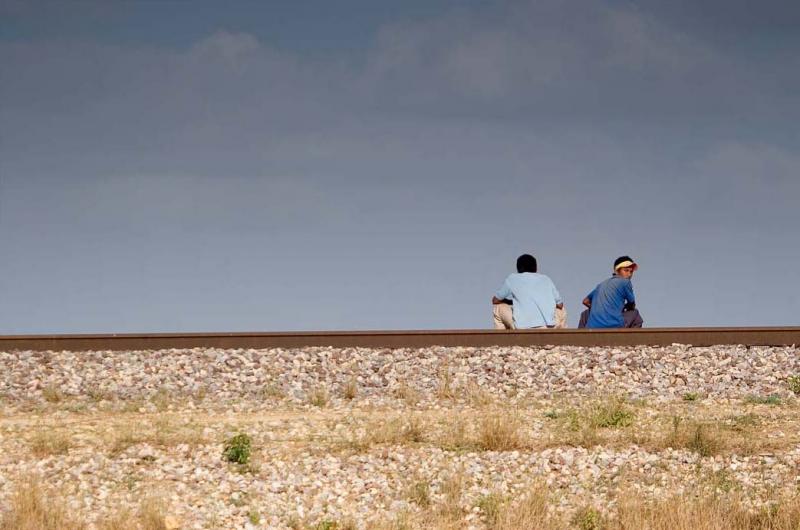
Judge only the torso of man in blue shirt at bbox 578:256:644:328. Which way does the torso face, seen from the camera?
away from the camera

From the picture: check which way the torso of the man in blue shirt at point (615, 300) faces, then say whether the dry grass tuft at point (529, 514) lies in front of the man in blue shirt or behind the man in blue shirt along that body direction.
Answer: behind

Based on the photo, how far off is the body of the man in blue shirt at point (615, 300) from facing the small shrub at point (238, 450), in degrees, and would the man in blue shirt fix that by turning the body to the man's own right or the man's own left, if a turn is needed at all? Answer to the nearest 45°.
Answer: approximately 135° to the man's own left

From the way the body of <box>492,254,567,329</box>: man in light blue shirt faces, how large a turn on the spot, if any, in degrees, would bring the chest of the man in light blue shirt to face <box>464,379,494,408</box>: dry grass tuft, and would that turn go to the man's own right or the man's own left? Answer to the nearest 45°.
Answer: approximately 180°

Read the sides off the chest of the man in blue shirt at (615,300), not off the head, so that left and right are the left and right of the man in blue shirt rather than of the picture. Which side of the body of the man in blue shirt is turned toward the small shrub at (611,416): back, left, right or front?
back

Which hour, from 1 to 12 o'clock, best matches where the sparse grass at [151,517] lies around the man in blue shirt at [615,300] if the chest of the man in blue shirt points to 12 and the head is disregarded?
The sparse grass is roughly at 7 o'clock from the man in blue shirt.

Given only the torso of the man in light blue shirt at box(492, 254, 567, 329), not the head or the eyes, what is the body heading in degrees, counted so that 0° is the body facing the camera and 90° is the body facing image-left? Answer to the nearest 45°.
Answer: approximately 180°

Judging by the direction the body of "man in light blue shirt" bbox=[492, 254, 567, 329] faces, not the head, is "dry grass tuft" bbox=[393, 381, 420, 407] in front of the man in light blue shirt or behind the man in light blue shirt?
behind

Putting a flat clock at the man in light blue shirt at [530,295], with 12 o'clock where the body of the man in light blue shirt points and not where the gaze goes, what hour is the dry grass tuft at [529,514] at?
The dry grass tuft is roughly at 6 o'clock from the man in light blue shirt.

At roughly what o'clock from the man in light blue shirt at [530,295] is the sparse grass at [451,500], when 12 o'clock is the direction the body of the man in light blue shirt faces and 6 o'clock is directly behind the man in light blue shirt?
The sparse grass is roughly at 6 o'clock from the man in light blue shirt.

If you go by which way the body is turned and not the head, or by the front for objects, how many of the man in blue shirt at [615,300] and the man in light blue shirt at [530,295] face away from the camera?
2

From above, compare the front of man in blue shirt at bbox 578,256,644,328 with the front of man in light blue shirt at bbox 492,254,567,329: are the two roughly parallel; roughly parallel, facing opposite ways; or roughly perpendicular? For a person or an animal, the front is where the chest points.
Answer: roughly parallel

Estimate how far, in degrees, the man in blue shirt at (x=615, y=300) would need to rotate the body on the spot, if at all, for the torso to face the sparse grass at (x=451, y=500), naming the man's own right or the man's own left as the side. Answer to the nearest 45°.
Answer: approximately 180°

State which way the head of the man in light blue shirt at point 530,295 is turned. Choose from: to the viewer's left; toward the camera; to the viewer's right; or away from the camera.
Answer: away from the camera

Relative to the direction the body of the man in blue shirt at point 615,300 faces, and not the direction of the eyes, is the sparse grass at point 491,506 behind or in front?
behind

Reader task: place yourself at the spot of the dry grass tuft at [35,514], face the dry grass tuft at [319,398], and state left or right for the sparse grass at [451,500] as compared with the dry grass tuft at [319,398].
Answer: right

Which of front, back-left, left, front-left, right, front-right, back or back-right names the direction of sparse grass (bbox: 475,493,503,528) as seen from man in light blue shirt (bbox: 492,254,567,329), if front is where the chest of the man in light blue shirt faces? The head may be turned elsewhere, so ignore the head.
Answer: back
